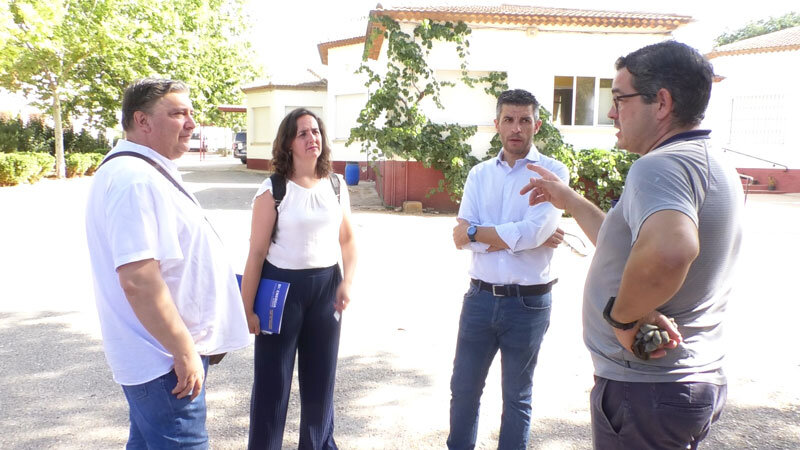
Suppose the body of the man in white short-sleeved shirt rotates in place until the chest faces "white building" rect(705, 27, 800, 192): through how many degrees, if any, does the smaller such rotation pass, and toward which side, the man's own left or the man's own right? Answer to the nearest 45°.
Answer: approximately 45° to the man's own left

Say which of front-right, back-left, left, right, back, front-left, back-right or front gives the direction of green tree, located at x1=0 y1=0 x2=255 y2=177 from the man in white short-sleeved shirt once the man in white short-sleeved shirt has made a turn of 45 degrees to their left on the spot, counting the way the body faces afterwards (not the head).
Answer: front-left

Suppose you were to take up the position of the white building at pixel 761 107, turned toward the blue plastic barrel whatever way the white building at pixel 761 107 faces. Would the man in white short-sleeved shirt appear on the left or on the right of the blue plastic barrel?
left

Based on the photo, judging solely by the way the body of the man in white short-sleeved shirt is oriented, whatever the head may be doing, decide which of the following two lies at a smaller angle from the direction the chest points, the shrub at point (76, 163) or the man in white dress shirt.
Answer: the man in white dress shirt

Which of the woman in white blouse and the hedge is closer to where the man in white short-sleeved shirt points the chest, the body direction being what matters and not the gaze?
the woman in white blouse

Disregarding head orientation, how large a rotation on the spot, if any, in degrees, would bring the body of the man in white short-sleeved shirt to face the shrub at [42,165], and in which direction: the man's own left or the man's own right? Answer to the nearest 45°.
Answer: approximately 90° to the man's own left

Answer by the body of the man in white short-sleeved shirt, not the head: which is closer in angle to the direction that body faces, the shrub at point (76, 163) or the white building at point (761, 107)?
the white building

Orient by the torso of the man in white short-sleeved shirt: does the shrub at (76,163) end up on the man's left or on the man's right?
on the man's left

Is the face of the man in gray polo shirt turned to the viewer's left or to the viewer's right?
to the viewer's left

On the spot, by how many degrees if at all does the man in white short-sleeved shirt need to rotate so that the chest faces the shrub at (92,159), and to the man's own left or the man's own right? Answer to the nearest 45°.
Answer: approximately 90° to the man's own left

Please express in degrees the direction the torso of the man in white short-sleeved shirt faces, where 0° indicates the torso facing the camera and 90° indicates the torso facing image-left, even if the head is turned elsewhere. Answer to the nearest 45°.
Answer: approximately 270°
